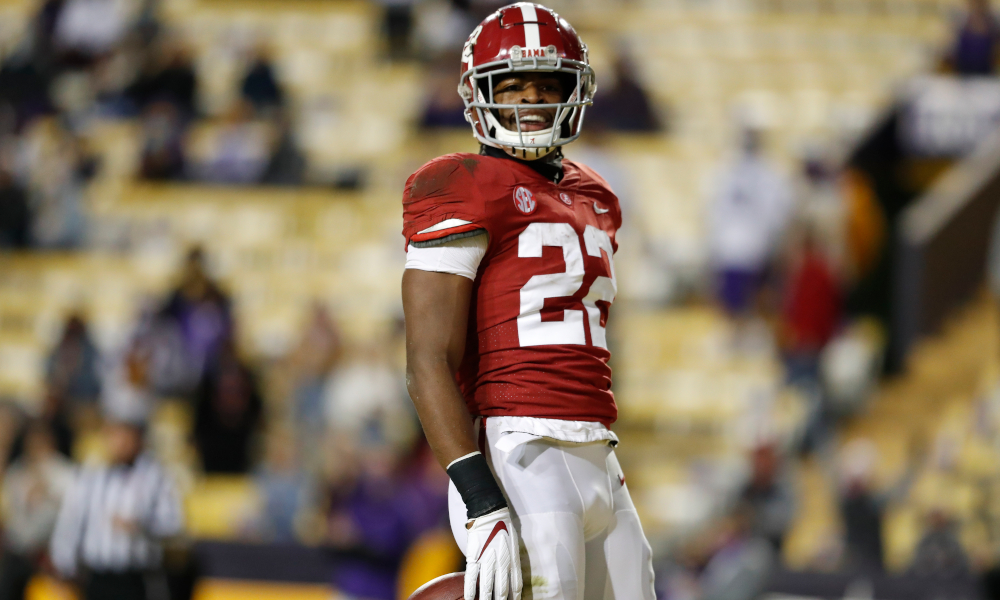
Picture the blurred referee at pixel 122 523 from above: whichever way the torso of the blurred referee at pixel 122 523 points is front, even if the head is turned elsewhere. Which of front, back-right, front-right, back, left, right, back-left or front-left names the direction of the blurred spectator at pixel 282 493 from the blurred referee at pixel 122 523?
back-left

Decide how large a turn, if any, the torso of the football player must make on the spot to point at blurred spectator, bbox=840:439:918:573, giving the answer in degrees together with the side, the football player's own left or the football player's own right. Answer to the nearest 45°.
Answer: approximately 135° to the football player's own left

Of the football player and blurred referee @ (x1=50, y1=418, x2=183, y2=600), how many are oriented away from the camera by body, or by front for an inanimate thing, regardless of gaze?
0

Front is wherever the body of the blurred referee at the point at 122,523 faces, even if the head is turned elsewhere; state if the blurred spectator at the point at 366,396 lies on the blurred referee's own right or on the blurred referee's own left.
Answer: on the blurred referee's own left

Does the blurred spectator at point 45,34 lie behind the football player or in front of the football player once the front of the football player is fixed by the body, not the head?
behind

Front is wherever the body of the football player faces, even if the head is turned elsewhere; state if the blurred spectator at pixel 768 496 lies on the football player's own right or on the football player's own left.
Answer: on the football player's own left

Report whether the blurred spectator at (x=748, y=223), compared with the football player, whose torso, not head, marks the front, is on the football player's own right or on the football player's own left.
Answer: on the football player's own left

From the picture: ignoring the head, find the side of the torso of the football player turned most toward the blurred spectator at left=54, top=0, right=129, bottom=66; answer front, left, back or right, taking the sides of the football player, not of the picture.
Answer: back

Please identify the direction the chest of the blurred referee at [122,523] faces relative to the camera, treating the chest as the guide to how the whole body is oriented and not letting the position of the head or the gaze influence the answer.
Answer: toward the camera

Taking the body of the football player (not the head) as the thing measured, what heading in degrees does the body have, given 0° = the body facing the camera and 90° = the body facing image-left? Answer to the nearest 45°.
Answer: approximately 315°
